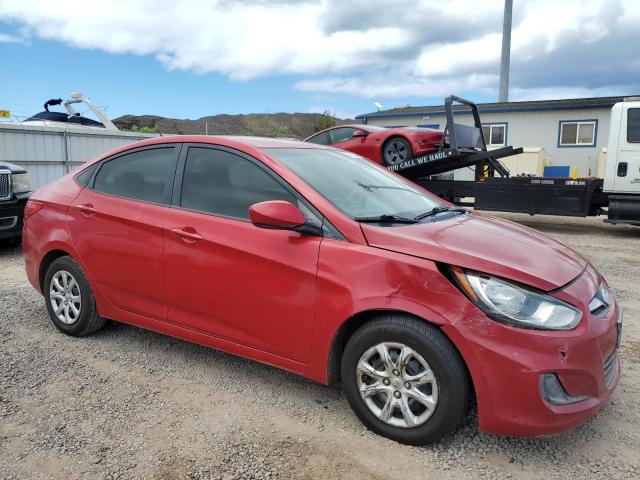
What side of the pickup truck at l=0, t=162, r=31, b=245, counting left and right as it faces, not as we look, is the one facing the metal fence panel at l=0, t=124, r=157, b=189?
back

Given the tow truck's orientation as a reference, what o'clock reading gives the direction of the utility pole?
The utility pole is roughly at 9 o'clock from the tow truck.

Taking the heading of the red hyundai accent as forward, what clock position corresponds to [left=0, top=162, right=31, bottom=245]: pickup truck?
The pickup truck is roughly at 6 o'clock from the red hyundai accent.

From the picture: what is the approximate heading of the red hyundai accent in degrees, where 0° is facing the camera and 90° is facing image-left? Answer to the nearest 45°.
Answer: approximately 315°

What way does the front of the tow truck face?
to the viewer's right

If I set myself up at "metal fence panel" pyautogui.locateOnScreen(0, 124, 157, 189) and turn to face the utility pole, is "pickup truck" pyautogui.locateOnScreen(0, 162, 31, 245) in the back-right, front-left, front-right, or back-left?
back-right

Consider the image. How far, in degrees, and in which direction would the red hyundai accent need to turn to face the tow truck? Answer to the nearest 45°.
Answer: approximately 90° to its left

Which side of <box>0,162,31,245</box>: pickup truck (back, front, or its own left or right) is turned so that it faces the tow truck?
left

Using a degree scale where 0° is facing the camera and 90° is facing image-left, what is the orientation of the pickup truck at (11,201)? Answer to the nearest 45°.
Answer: approximately 0°

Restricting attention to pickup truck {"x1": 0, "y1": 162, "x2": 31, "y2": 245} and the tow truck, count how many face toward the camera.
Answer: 1

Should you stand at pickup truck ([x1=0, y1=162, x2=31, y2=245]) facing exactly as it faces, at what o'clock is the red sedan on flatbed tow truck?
The red sedan on flatbed tow truck is roughly at 9 o'clock from the pickup truck.

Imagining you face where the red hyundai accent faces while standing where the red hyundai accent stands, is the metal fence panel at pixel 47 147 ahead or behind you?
behind
